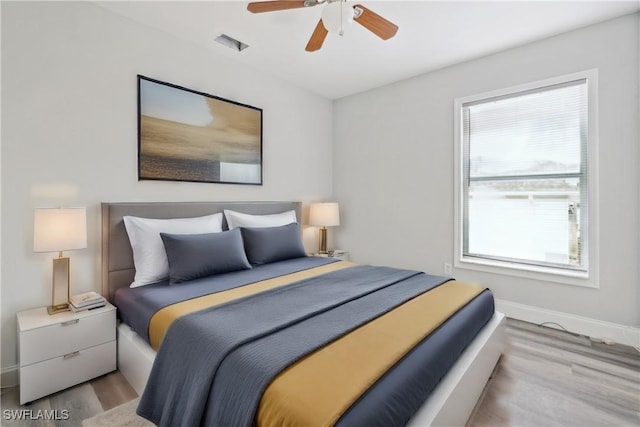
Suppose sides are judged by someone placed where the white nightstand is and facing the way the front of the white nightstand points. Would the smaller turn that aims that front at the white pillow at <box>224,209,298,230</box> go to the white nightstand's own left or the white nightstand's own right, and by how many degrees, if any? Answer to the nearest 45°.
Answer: approximately 45° to the white nightstand's own left

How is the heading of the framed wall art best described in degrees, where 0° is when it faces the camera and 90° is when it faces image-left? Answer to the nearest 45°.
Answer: approximately 315°

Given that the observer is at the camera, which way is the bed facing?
facing the viewer and to the right of the viewer

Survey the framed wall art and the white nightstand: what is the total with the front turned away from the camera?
0

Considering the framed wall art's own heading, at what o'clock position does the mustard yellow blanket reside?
The mustard yellow blanket is roughly at 1 o'clock from the framed wall art.

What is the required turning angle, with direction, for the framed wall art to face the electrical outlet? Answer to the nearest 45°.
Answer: approximately 45° to its left

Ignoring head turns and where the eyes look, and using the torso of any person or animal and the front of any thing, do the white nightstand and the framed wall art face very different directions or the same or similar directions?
same or similar directions

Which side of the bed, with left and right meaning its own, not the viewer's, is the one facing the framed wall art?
back

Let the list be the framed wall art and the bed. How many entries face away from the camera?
0

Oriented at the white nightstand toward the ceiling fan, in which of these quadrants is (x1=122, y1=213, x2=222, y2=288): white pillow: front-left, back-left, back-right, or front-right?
front-left
